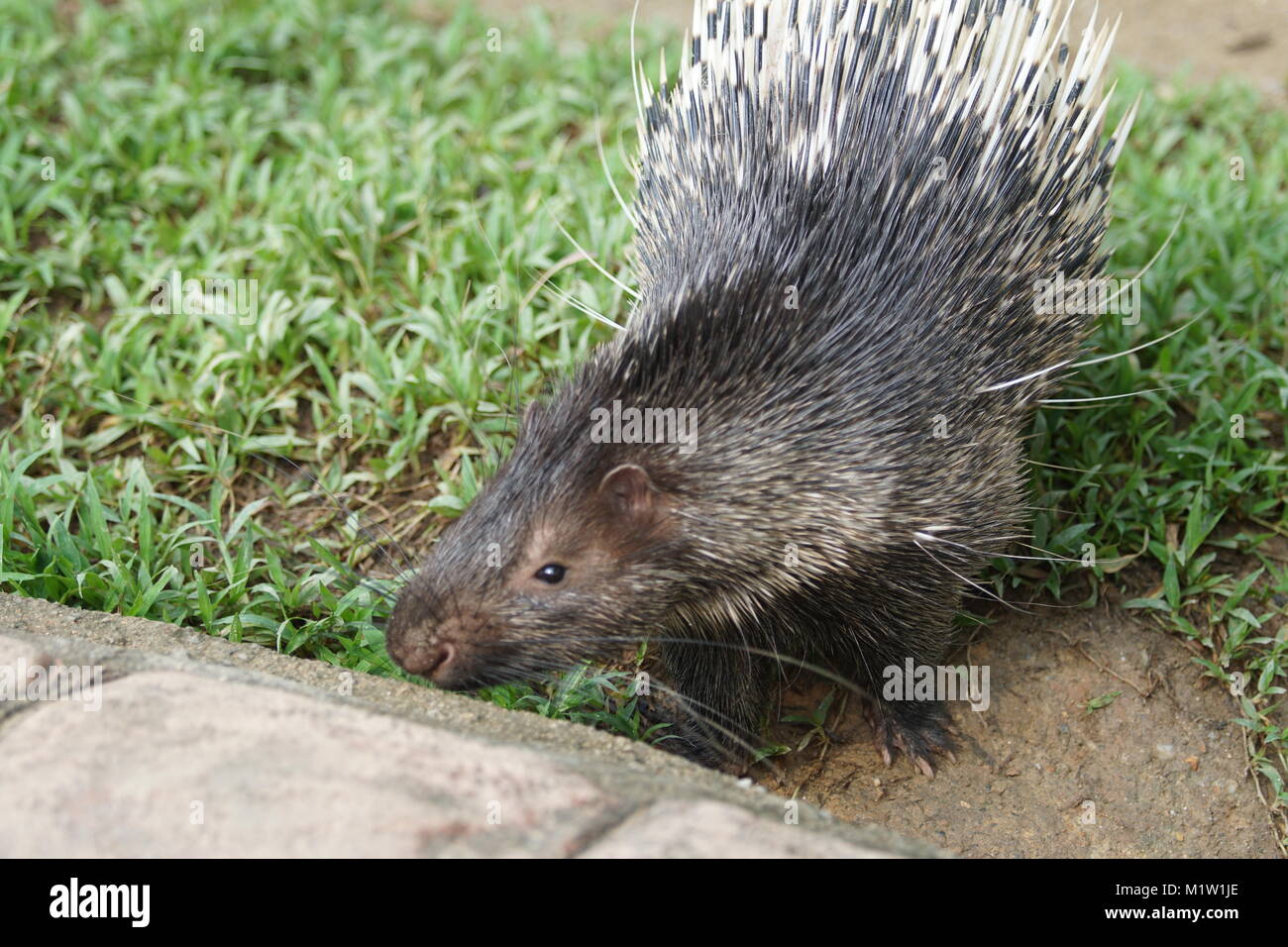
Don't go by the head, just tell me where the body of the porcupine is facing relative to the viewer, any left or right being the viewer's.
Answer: facing the viewer and to the left of the viewer

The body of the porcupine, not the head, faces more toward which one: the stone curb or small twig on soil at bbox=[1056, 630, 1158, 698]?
the stone curb

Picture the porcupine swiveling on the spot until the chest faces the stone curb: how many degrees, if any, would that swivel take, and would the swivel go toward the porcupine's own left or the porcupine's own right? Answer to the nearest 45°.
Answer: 0° — it already faces it

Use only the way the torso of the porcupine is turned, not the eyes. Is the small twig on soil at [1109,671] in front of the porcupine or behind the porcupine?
behind
